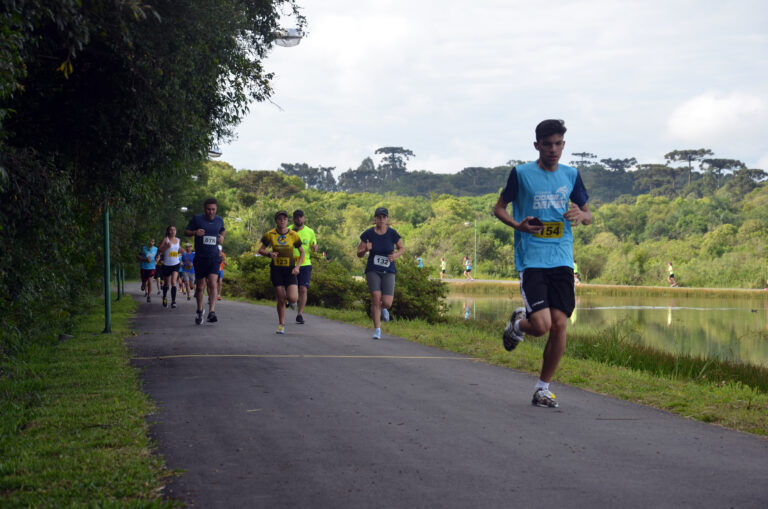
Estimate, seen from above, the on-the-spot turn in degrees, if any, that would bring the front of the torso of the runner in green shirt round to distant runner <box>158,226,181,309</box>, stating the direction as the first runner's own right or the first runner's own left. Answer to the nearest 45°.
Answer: approximately 135° to the first runner's own right

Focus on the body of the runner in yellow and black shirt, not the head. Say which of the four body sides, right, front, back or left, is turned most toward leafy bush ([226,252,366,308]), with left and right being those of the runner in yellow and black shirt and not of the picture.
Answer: back

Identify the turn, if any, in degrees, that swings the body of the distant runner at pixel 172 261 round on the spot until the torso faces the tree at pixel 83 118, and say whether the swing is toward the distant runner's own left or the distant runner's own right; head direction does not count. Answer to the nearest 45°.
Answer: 0° — they already face it

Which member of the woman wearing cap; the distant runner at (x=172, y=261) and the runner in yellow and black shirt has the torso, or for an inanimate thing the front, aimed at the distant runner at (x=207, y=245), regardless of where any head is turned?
the distant runner at (x=172, y=261)
